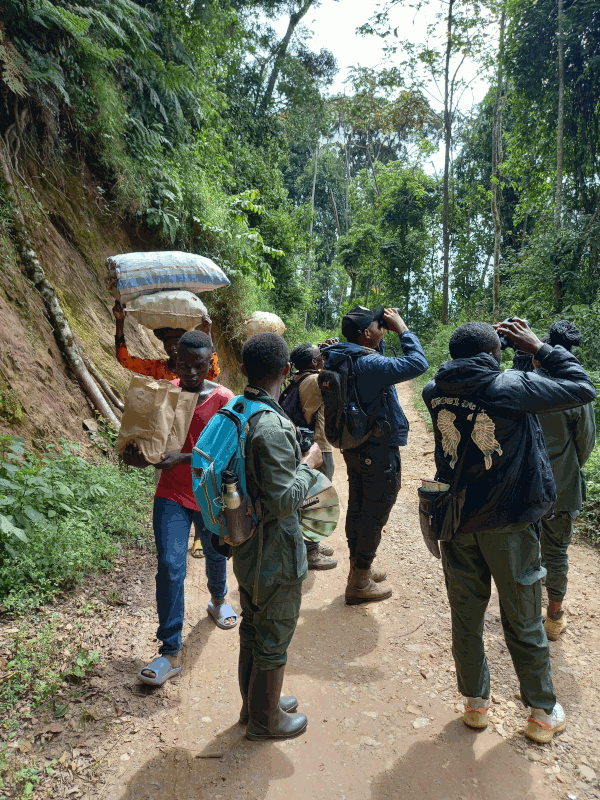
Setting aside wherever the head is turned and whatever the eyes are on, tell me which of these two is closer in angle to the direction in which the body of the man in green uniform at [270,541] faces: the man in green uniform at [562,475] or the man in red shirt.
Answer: the man in green uniform

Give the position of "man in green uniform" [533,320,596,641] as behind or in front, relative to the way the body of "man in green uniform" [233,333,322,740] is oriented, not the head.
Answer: in front

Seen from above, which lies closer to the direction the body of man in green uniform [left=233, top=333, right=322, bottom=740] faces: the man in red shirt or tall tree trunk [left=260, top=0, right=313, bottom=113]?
the tall tree trunk

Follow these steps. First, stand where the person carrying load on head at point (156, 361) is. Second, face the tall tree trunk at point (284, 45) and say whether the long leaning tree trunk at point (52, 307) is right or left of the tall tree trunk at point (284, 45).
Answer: left

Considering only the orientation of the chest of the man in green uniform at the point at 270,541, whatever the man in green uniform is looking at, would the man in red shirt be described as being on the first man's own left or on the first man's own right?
on the first man's own left
